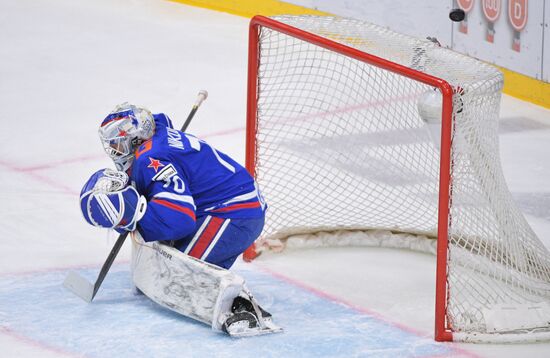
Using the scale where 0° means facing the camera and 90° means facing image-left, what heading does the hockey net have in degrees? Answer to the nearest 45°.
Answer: approximately 45°

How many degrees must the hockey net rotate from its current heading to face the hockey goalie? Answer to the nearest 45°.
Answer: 0° — it already faces them
